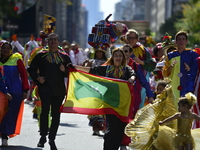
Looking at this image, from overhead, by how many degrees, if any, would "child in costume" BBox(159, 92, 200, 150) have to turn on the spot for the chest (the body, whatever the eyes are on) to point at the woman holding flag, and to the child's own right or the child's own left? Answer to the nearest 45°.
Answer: approximately 135° to the child's own right

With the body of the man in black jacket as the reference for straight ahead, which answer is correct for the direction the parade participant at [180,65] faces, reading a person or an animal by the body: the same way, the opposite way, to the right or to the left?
the same way

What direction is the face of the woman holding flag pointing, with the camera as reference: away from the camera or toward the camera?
toward the camera

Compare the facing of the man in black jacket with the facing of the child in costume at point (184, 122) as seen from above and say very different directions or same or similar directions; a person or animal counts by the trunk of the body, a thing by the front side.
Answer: same or similar directions

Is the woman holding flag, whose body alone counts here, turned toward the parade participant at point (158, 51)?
no

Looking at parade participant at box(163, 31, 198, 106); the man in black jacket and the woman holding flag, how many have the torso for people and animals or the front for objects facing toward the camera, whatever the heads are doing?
3

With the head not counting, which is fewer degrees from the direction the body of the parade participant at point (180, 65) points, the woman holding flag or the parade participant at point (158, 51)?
the woman holding flag

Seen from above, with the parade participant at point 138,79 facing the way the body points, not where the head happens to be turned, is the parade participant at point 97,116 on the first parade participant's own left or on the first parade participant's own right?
on the first parade participant's own right

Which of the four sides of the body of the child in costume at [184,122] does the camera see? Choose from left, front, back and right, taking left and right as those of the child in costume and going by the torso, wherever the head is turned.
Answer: front

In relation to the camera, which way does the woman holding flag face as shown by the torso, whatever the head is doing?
toward the camera

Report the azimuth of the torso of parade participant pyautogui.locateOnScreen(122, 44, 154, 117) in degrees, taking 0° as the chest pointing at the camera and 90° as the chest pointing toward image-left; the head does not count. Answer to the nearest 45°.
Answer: approximately 45°

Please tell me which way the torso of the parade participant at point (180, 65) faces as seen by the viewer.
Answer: toward the camera

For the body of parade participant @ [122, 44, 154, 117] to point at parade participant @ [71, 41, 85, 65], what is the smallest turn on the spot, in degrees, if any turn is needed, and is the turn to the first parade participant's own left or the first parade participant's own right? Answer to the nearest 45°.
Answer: approximately 135° to the first parade participant's own right

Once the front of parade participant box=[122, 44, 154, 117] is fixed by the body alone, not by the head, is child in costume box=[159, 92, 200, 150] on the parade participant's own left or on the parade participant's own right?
on the parade participant's own left

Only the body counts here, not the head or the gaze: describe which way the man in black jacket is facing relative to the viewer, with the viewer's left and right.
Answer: facing the viewer
